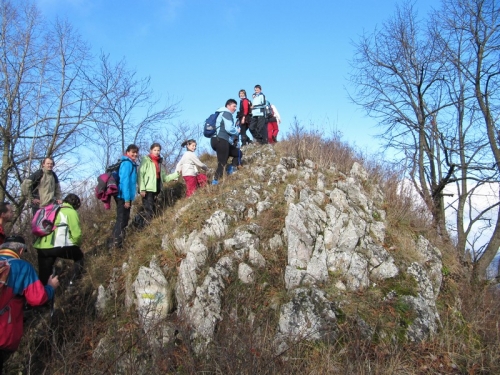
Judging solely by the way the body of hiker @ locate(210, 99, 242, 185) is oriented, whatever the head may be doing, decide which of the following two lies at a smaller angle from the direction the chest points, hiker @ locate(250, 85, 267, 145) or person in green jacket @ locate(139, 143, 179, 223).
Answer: the hiker

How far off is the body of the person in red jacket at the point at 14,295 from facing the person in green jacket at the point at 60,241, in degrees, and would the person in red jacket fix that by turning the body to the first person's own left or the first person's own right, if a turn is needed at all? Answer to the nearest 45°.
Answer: approximately 45° to the first person's own left

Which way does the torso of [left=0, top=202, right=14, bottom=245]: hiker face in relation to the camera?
to the viewer's right

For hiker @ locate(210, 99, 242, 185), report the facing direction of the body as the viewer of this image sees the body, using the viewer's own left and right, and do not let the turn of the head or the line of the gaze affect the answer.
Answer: facing to the right of the viewer

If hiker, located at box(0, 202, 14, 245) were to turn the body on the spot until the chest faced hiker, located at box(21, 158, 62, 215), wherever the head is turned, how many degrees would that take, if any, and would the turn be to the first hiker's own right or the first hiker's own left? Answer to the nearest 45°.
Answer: approximately 90° to the first hiker's own left

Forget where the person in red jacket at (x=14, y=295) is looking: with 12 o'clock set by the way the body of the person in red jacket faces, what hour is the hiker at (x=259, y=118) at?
The hiker is roughly at 12 o'clock from the person in red jacket.

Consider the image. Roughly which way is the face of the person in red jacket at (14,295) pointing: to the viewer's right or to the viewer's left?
to the viewer's right

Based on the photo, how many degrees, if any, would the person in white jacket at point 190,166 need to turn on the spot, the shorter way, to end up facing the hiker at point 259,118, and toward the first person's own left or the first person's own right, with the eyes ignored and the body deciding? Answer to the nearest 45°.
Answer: approximately 45° to the first person's own left

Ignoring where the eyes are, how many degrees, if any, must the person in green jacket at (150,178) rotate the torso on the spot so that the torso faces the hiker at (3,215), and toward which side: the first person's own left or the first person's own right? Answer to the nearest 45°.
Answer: approximately 90° to the first person's own right
